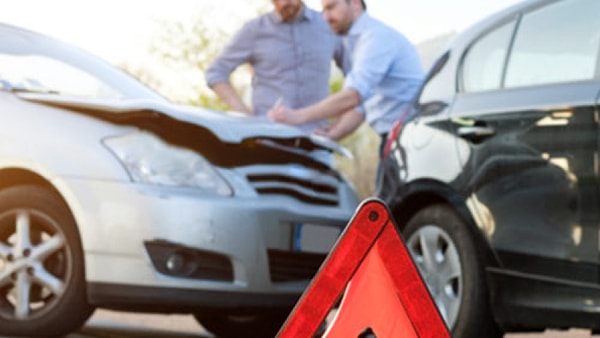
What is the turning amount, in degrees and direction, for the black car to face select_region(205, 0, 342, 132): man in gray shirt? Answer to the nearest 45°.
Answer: approximately 180°

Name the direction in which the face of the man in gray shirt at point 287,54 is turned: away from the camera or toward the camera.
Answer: toward the camera

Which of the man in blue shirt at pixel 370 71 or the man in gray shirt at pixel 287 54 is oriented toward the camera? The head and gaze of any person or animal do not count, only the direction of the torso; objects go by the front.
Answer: the man in gray shirt at pixel 287 54

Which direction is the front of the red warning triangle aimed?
toward the camera

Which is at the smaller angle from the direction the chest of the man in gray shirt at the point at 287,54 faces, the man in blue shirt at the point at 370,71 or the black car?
the black car

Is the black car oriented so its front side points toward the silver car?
no

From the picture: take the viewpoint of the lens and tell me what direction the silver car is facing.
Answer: facing the viewer and to the right of the viewer

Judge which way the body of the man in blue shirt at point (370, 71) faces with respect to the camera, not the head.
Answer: to the viewer's left

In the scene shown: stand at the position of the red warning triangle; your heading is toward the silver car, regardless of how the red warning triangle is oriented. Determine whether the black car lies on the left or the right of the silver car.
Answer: right

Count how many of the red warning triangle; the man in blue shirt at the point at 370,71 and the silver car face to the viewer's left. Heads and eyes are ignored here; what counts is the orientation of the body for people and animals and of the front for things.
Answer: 1

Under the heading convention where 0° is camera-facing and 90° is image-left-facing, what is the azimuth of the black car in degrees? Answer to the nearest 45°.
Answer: approximately 315°

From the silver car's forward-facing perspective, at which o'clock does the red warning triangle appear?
The red warning triangle is roughly at 1 o'clock from the silver car.

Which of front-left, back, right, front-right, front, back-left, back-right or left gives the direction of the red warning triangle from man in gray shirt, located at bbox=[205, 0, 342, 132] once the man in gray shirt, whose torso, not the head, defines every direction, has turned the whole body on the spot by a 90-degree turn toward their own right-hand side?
left

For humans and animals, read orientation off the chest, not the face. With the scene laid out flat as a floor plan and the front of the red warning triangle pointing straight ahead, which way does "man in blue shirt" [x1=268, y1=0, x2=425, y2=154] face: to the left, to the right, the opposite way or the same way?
to the right

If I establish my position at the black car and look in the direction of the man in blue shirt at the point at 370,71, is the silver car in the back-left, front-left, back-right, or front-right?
front-left

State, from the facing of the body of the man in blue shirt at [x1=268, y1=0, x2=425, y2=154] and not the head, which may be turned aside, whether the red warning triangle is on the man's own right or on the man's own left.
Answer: on the man's own left

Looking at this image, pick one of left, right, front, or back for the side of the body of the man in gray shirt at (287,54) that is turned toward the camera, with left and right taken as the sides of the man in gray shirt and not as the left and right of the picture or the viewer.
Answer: front
